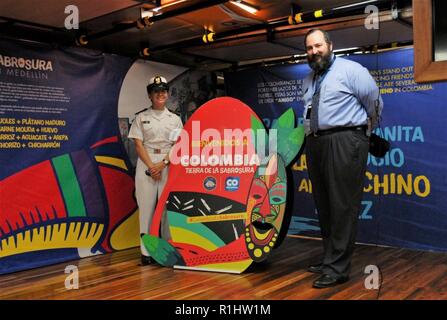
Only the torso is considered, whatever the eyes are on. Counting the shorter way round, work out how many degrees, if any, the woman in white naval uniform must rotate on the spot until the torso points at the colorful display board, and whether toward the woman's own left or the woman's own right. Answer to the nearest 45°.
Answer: approximately 45° to the woman's own left

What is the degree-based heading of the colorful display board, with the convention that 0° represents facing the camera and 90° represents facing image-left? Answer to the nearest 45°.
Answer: approximately 0°

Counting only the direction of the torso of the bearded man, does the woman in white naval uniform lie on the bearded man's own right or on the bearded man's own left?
on the bearded man's own right

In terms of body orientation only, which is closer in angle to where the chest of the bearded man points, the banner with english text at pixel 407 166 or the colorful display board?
the colorful display board

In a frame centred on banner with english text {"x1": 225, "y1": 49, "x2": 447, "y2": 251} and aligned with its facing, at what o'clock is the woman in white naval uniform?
The woman in white naval uniform is roughly at 1 o'clock from the banner with english text.

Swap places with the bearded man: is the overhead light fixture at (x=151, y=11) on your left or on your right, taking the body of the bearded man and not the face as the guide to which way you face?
on your right

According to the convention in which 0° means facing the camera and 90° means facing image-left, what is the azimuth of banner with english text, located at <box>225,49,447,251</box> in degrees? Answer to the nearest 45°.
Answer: approximately 45°

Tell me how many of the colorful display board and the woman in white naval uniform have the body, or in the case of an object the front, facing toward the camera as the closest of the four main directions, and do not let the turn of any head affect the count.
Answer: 2

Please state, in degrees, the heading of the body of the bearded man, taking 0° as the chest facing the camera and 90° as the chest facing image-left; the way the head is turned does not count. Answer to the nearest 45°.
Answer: approximately 45°
